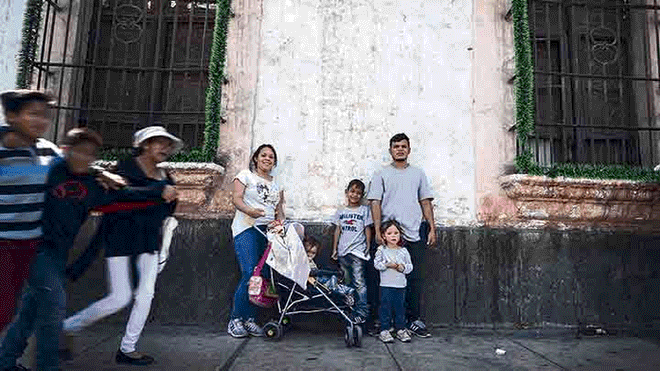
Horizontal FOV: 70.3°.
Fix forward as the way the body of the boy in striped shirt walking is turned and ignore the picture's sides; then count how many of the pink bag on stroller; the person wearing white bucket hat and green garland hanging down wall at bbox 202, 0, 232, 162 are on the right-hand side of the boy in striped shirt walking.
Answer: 0

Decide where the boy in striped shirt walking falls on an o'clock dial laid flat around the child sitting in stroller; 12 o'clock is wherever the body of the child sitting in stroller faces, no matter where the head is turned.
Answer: The boy in striped shirt walking is roughly at 3 o'clock from the child sitting in stroller.

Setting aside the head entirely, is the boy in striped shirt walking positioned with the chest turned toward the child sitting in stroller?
no

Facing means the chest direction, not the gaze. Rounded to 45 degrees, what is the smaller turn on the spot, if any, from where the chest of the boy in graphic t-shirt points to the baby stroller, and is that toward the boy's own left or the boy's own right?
approximately 45° to the boy's own right

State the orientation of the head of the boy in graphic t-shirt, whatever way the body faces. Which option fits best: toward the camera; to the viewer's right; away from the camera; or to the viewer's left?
toward the camera

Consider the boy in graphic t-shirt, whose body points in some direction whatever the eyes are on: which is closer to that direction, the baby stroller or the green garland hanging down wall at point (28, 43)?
the baby stroller

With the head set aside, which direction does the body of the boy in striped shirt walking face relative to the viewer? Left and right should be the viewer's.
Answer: facing the viewer and to the right of the viewer

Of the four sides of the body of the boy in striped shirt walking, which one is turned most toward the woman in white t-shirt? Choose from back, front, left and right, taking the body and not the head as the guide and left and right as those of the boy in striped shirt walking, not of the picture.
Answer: left

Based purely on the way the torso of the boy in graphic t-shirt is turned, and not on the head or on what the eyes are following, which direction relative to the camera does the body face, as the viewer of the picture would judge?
toward the camera

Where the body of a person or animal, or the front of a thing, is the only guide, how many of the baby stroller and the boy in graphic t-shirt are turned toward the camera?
1

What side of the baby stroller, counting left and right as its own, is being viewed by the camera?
right

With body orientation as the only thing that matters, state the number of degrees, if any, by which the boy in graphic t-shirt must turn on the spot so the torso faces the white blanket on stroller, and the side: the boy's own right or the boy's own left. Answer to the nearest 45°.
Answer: approximately 45° to the boy's own right

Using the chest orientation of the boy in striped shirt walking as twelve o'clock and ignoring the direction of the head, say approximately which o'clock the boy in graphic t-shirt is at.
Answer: The boy in graphic t-shirt is roughly at 10 o'clock from the boy in striped shirt walking.

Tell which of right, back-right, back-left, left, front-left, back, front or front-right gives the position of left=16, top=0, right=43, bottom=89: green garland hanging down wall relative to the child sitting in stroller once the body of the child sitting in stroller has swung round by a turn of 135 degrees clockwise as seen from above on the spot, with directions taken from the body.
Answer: front
